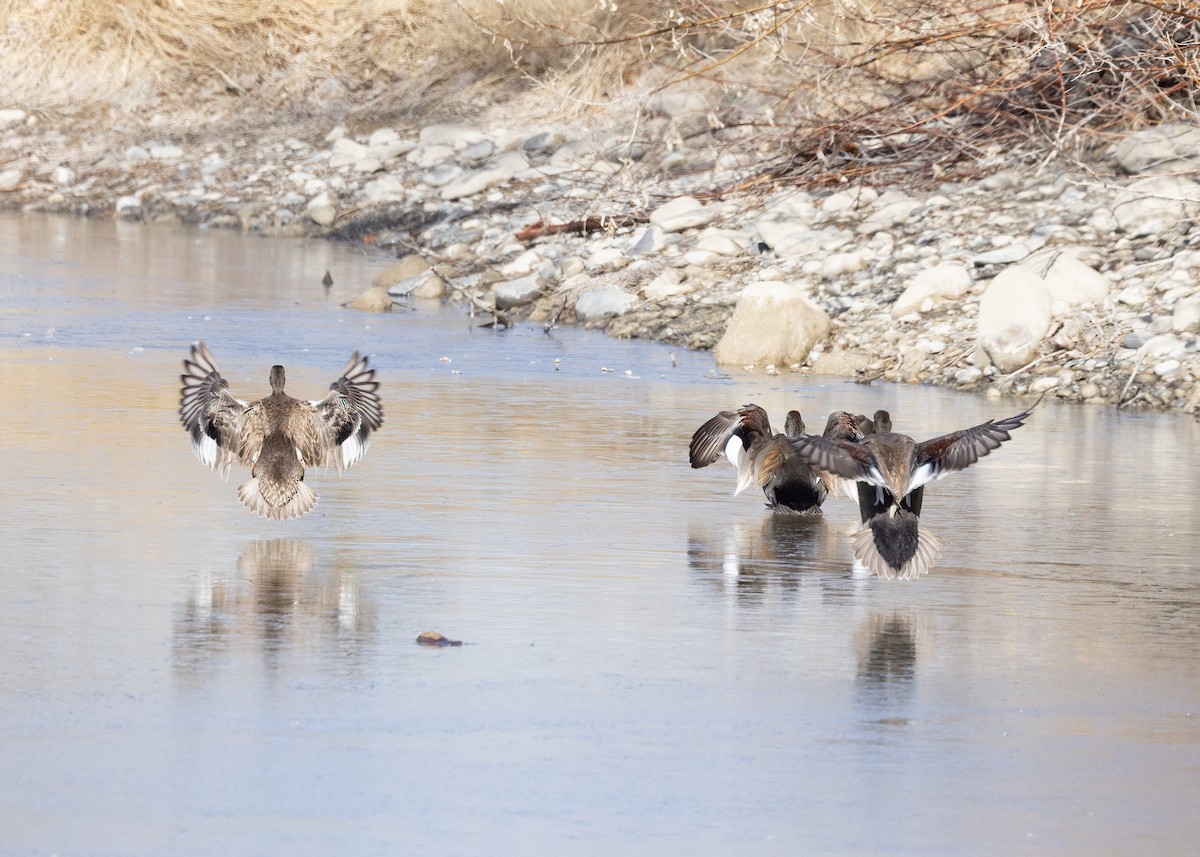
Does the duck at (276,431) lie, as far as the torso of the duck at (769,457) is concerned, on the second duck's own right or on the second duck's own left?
on the second duck's own left

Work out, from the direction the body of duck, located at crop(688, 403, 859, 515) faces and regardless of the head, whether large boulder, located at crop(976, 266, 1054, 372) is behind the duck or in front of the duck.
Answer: in front

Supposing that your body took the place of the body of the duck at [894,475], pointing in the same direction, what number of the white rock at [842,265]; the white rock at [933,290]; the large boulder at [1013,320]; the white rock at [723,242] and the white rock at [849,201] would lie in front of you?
5

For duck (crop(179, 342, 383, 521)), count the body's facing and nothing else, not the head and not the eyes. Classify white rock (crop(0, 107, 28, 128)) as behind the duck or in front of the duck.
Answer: in front

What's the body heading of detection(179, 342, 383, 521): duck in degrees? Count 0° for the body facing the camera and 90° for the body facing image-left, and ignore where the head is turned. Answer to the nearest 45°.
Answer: approximately 180°

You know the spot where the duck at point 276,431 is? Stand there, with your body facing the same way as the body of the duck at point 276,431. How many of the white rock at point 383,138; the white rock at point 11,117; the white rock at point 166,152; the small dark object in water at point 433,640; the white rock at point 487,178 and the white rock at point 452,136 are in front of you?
5

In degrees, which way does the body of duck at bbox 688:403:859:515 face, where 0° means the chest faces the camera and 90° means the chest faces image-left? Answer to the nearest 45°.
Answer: approximately 180°

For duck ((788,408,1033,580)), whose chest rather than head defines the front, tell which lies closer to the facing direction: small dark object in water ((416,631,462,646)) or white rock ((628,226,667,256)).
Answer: the white rock

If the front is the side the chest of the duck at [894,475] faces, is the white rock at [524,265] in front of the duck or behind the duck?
in front

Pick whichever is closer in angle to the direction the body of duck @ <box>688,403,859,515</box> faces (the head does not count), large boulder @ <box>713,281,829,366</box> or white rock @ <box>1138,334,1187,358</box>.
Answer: the large boulder

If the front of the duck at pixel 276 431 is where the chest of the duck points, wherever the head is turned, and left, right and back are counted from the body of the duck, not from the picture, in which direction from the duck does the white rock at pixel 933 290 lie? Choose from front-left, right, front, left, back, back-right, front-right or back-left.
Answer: front-right

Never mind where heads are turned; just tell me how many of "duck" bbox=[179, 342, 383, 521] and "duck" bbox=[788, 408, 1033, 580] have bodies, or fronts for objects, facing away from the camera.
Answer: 2

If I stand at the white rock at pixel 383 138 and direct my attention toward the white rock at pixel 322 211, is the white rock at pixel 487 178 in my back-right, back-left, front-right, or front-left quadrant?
front-left

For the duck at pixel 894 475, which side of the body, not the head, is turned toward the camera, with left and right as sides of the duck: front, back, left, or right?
back

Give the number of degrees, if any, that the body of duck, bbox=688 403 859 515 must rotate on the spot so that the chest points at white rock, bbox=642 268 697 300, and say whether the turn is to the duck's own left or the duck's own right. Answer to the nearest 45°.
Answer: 0° — it already faces it

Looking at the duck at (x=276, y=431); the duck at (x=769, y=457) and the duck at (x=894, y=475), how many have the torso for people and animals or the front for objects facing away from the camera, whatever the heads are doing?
3
